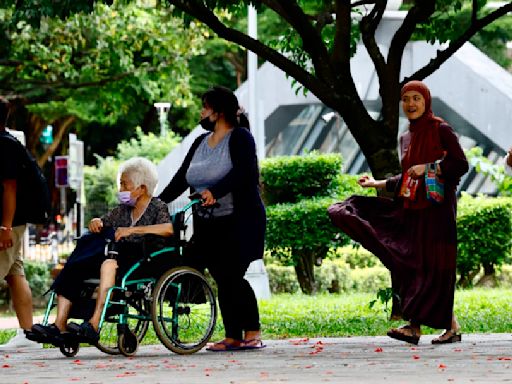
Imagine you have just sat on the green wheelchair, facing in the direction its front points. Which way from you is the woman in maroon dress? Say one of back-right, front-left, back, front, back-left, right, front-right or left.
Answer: back-left

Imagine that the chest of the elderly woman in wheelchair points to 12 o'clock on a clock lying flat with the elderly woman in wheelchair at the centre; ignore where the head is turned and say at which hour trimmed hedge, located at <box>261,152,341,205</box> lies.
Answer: The trimmed hedge is roughly at 5 o'clock from the elderly woman in wheelchair.

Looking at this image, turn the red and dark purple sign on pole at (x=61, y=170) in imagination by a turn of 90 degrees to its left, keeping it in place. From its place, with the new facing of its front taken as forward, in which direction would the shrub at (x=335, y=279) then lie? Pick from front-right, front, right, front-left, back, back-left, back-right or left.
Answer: front-right

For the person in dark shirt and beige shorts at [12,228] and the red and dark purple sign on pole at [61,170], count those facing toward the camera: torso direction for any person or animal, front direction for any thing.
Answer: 1

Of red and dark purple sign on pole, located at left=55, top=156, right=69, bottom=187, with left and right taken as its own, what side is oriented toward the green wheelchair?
front

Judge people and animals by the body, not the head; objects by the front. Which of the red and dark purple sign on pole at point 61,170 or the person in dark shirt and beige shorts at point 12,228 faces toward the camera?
the red and dark purple sign on pole

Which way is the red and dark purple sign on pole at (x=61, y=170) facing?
toward the camera

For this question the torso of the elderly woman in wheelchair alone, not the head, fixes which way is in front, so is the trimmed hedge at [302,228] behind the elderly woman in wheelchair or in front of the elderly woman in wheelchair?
behind

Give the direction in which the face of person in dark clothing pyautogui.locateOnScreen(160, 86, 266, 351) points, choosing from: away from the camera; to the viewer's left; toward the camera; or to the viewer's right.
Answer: to the viewer's left

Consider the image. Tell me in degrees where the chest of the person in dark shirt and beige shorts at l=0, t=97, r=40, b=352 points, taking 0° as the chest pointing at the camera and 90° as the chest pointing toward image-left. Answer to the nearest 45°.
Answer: approximately 90°

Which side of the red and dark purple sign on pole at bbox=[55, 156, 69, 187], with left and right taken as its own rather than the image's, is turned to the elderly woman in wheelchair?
front
